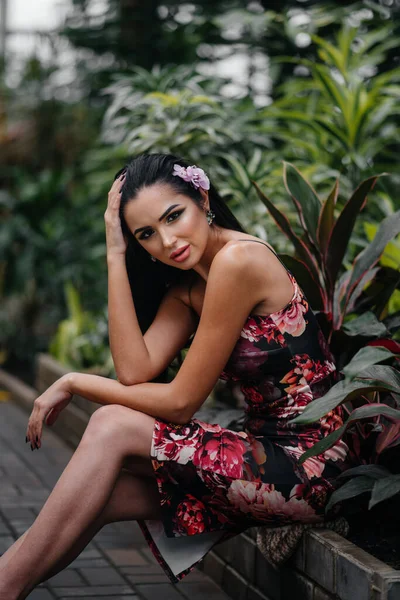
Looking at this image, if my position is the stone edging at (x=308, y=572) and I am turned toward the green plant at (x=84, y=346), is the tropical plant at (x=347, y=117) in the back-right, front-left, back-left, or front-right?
front-right

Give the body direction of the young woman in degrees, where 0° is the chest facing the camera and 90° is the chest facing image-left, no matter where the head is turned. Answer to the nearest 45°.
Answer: approximately 90°
